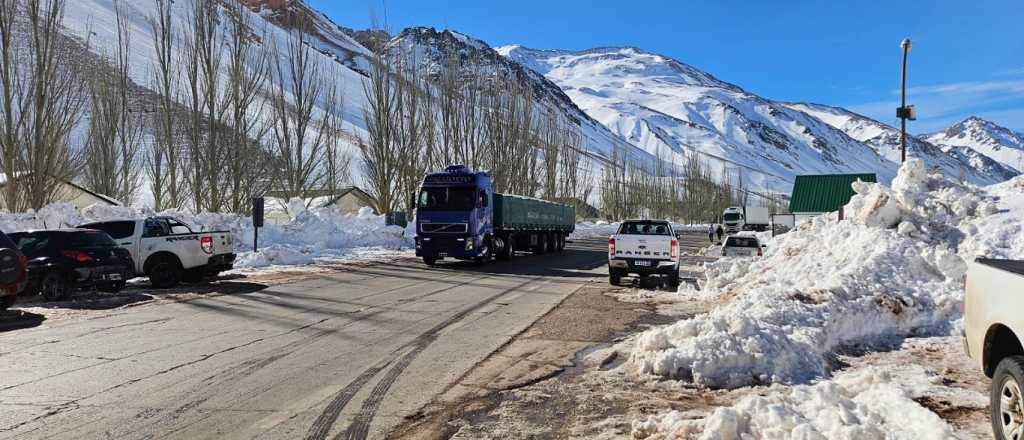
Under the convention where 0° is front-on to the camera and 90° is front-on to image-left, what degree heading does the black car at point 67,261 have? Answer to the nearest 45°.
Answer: approximately 135°

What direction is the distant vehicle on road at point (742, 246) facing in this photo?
away from the camera

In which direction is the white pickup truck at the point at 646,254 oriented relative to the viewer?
away from the camera

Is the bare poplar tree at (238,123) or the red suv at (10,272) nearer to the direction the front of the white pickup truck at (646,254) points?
the bare poplar tree

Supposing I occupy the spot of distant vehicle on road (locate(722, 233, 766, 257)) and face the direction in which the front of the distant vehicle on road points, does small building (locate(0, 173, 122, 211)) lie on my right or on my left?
on my left

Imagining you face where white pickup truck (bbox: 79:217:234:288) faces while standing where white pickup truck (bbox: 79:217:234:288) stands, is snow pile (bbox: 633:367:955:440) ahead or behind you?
behind

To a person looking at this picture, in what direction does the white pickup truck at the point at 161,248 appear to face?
facing away from the viewer and to the left of the viewer

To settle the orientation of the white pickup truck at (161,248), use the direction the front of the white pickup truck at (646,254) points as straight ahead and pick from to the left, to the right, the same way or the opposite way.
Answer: to the left
